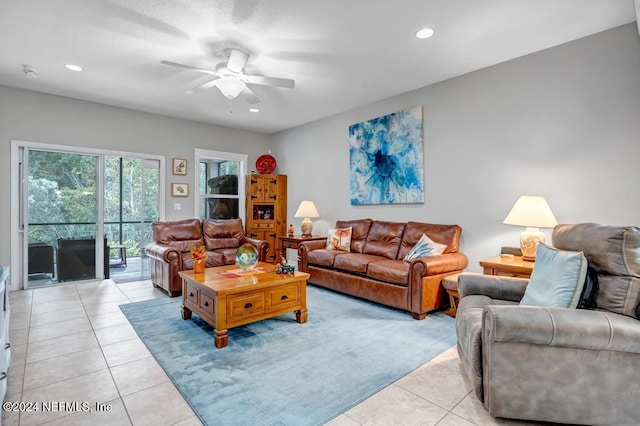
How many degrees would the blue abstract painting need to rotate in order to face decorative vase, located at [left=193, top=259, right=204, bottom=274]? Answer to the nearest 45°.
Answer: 0° — it already faces it

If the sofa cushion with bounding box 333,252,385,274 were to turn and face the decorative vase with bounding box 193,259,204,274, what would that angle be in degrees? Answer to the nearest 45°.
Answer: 0° — it already faces it

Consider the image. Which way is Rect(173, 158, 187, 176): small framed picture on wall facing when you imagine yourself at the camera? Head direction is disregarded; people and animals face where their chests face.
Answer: facing the viewer

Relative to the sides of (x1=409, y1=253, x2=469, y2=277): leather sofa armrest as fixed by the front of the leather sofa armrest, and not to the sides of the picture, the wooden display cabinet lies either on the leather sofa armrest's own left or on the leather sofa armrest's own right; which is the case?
on the leather sofa armrest's own right

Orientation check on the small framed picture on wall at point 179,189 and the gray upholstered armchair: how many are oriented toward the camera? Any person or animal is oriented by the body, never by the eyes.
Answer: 1

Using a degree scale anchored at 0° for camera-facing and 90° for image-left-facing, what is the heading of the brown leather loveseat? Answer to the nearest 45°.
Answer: approximately 315°

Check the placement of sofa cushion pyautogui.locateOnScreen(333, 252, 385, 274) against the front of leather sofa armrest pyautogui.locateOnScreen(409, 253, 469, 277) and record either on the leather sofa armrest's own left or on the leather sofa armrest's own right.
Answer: on the leather sofa armrest's own right

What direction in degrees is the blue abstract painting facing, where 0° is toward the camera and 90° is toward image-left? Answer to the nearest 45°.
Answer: approximately 45°

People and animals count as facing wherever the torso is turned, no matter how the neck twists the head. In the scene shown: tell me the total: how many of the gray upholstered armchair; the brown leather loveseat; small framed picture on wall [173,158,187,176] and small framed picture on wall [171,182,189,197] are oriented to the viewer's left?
1

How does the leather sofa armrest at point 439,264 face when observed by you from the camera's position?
facing the viewer and to the left of the viewer

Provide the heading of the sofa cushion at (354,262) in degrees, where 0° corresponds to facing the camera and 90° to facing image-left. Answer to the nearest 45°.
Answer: approximately 45°

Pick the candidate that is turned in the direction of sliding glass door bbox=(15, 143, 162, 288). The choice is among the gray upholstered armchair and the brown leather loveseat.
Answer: the gray upholstered armchair

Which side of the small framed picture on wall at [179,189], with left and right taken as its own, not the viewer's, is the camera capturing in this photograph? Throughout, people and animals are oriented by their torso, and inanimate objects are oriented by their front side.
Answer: front

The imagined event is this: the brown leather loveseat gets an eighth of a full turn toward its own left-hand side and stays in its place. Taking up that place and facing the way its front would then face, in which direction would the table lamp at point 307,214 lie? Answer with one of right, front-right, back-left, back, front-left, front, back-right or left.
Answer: front

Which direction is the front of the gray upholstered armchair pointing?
to the viewer's left
